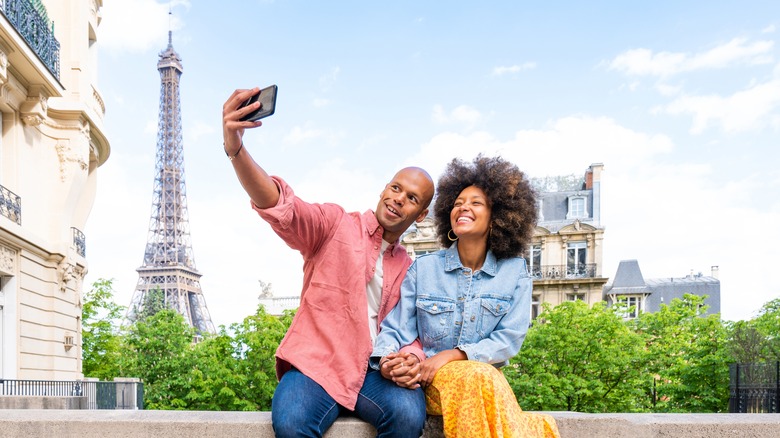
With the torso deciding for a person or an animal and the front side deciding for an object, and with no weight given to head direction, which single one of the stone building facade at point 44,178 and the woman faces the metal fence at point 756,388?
the stone building facade

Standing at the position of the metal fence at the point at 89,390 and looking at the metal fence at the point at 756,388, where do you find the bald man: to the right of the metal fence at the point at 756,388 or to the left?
right

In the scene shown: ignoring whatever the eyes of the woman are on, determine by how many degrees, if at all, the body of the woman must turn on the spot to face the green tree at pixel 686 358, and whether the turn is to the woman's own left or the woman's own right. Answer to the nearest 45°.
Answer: approximately 180°

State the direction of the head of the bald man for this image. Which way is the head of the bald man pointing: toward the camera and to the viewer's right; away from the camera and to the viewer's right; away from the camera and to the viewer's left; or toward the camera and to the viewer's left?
toward the camera and to the viewer's left

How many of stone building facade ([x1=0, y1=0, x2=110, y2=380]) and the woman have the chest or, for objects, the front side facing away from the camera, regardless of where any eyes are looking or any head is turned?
0

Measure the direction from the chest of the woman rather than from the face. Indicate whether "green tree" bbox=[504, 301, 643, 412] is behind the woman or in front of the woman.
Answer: behind

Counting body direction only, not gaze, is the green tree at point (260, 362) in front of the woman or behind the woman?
behind

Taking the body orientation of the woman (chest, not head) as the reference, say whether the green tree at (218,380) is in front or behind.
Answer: behind
